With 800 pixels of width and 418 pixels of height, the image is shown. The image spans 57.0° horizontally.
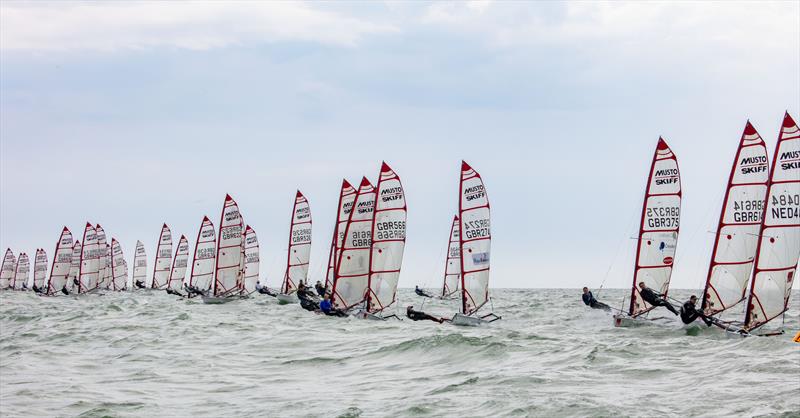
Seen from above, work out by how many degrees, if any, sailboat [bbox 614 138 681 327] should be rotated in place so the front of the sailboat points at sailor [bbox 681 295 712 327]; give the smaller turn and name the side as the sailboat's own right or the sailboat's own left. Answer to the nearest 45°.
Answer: approximately 45° to the sailboat's own left

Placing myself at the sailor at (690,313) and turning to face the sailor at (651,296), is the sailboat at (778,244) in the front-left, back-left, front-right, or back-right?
back-right

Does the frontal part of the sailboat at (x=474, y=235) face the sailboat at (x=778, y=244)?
no

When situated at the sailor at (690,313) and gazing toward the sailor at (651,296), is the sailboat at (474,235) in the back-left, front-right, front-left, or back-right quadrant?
front-left

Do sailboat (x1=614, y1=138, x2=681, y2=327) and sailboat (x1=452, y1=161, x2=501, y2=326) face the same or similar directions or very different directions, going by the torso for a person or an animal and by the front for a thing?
same or similar directions

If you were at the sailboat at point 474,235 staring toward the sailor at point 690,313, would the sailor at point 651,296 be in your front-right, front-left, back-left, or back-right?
front-left

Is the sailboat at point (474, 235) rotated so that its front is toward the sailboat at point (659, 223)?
no
